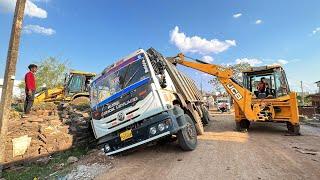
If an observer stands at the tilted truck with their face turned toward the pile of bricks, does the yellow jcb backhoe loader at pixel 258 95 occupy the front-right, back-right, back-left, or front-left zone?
back-right

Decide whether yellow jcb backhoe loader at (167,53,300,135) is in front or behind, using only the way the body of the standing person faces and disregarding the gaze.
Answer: in front

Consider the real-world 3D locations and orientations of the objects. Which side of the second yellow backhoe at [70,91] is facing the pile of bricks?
left

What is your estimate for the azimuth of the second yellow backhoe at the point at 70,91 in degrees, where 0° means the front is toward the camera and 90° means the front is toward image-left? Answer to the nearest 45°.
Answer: approximately 90°

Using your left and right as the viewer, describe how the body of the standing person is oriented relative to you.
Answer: facing to the right of the viewer

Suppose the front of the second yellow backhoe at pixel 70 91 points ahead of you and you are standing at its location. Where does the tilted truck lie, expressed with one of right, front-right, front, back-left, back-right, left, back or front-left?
left

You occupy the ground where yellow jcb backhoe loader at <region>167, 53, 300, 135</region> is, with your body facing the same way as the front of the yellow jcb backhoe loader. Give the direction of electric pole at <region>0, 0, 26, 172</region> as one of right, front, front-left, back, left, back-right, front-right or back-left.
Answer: back-left

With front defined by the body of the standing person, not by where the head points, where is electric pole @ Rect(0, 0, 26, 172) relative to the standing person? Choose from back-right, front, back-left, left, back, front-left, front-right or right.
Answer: right

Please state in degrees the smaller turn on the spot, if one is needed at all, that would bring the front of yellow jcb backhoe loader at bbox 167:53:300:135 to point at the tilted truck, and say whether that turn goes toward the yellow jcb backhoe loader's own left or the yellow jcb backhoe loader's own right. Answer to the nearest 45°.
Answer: approximately 135° to the yellow jcb backhoe loader's own left
